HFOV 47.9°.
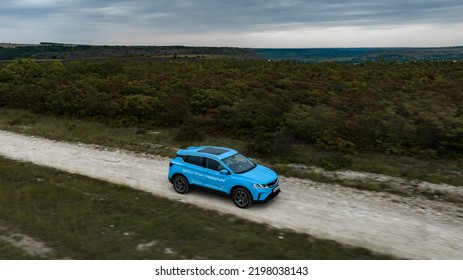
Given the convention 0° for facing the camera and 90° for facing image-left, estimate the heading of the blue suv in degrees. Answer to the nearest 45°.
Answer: approximately 315°
